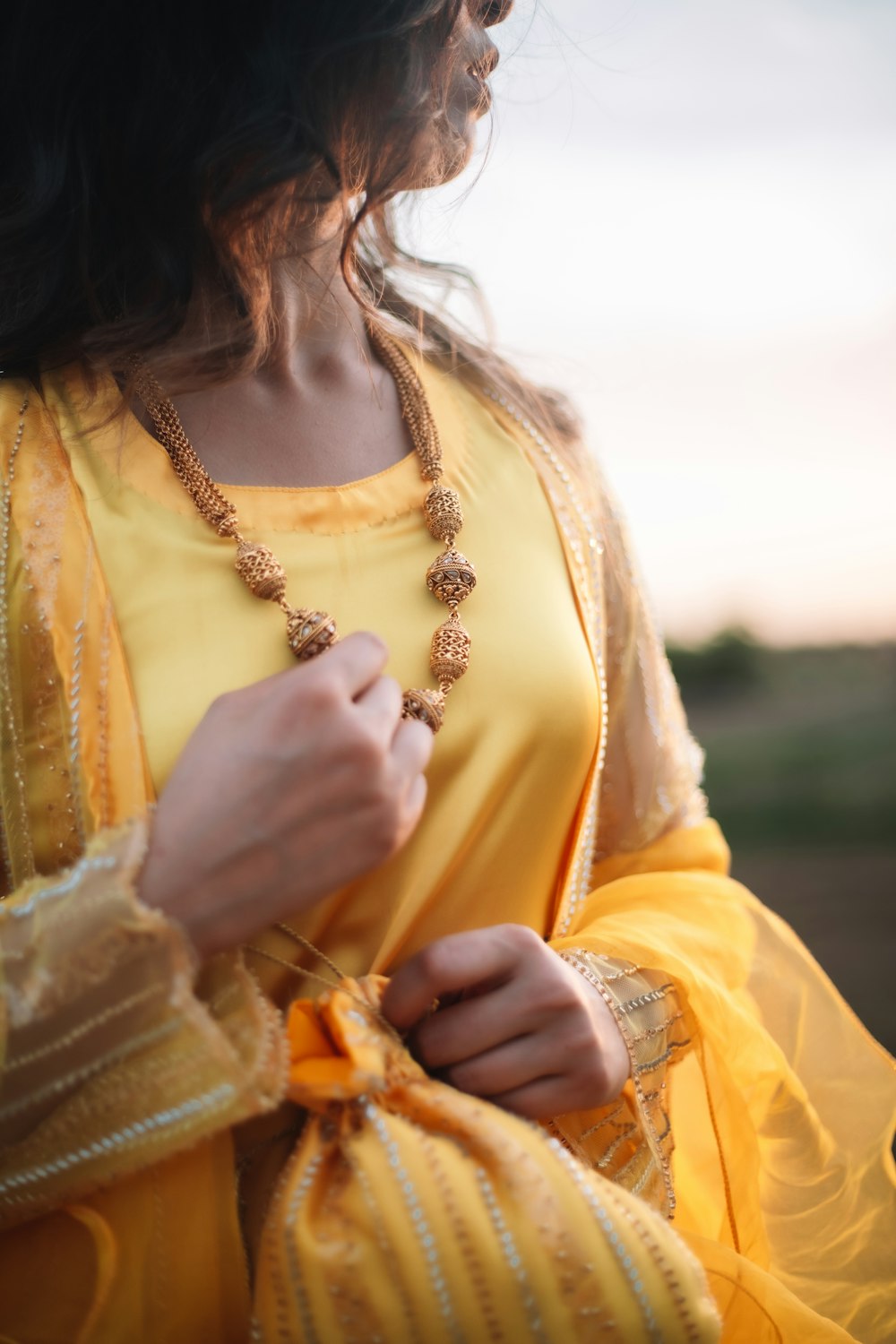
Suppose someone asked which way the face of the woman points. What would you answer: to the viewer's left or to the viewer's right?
to the viewer's right

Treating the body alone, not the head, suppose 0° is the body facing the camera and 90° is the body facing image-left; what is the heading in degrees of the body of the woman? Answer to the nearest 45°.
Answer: approximately 315°
